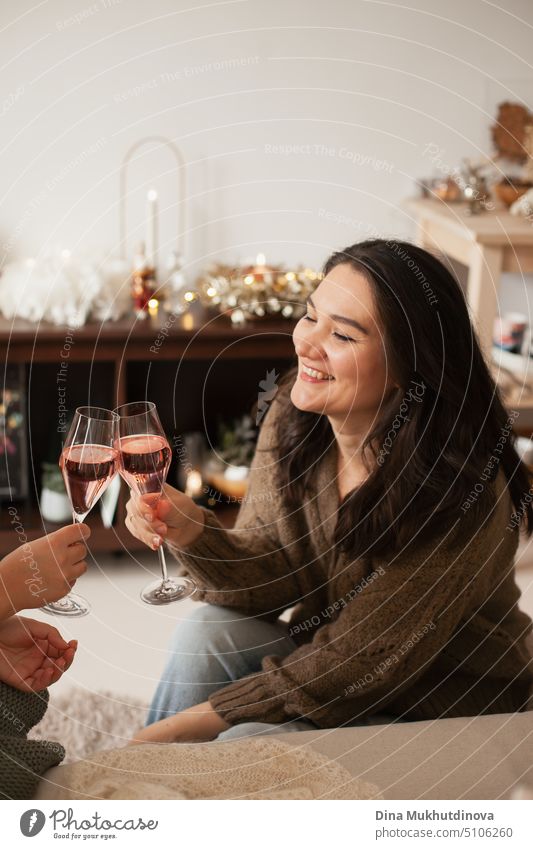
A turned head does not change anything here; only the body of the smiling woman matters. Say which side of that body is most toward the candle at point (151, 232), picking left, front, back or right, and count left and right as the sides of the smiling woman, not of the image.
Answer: right

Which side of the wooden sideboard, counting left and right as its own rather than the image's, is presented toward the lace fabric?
front

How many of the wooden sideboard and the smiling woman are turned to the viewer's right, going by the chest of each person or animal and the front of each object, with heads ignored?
0

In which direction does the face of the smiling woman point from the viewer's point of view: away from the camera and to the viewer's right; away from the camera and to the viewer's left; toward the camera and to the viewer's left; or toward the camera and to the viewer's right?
toward the camera and to the viewer's left

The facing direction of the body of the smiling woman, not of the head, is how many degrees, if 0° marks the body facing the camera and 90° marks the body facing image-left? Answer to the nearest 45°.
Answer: approximately 45°

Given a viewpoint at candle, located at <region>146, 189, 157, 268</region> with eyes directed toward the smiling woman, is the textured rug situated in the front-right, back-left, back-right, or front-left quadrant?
front-right

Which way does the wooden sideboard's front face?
toward the camera

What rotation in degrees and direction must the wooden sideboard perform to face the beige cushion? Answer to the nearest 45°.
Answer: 0° — it already faces it
